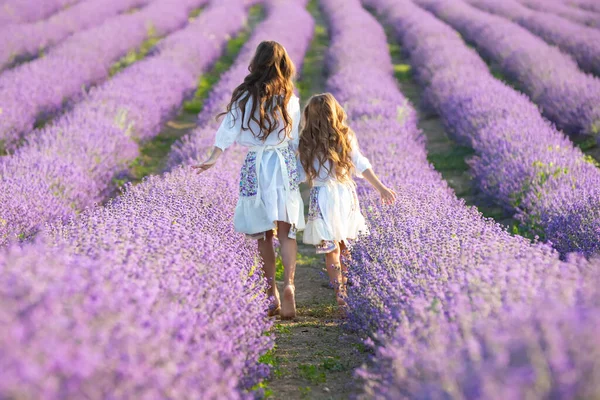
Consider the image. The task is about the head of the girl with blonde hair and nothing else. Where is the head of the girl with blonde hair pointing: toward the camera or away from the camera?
away from the camera

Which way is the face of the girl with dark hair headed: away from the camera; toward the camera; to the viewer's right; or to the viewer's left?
away from the camera

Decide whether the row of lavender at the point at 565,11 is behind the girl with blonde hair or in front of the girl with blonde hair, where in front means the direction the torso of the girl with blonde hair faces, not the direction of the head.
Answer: in front

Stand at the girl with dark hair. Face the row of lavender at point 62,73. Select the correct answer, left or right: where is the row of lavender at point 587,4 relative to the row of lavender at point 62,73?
right

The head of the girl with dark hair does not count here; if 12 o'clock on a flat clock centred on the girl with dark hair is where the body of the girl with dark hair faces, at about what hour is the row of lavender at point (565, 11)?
The row of lavender is roughly at 1 o'clock from the girl with dark hair.

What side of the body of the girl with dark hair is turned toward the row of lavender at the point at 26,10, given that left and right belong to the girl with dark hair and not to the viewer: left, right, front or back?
front

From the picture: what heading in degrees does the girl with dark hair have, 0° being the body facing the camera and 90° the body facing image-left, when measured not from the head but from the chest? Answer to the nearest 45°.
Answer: approximately 180°

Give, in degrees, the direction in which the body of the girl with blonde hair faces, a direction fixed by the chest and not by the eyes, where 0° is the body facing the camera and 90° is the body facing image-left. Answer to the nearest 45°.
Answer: approximately 180°

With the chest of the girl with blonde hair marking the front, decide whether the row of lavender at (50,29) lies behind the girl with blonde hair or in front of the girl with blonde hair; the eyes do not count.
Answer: in front

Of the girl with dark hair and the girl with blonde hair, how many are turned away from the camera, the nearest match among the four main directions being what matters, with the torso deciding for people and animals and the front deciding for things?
2

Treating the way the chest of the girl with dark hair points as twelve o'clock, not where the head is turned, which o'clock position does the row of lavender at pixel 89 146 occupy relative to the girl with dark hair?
The row of lavender is roughly at 11 o'clock from the girl with dark hair.
